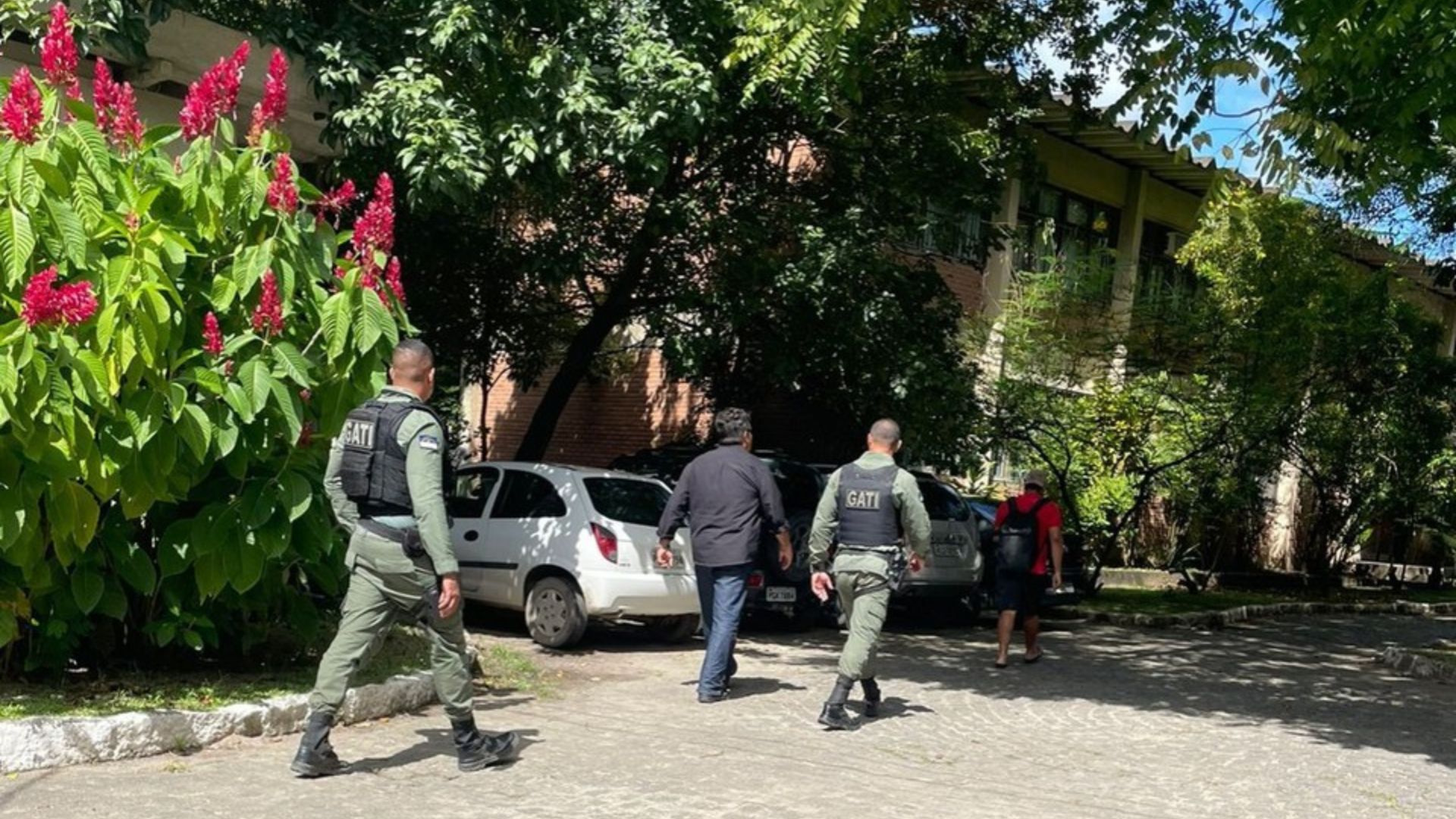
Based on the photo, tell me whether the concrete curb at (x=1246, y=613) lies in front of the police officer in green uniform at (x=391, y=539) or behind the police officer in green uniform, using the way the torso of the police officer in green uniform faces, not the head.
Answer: in front

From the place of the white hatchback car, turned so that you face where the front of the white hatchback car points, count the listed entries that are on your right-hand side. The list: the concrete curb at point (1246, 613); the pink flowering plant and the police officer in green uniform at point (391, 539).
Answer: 1

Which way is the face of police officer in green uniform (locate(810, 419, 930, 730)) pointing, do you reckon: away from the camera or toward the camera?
away from the camera

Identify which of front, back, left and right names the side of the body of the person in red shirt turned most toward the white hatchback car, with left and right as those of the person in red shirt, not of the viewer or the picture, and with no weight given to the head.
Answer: left

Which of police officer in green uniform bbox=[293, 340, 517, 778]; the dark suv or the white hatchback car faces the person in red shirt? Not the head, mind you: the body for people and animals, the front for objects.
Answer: the police officer in green uniform

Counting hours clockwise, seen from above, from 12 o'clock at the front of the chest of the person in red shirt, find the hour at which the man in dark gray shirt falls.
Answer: The man in dark gray shirt is roughly at 7 o'clock from the person in red shirt.

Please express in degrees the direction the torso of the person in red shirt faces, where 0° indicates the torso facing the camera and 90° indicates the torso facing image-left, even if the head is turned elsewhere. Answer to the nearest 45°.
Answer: approximately 180°

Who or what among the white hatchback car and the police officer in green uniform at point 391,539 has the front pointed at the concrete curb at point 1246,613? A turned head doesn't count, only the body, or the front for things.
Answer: the police officer in green uniform

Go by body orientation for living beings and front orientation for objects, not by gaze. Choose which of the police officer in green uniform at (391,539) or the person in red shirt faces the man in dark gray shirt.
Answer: the police officer in green uniform

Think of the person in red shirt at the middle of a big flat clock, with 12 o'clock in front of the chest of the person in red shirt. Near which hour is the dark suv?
The dark suv is roughly at 10 o'clock from the person in red shirt.

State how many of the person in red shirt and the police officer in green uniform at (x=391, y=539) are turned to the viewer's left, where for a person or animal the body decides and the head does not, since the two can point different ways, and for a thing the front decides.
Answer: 0

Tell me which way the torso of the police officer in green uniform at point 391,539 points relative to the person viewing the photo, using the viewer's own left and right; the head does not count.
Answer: facing away from the viewer and to the right of the viewer

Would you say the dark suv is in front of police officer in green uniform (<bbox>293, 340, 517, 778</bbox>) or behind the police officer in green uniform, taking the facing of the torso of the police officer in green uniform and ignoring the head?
in front

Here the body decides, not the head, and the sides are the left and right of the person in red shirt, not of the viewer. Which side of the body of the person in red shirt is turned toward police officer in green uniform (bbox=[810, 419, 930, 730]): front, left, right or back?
back

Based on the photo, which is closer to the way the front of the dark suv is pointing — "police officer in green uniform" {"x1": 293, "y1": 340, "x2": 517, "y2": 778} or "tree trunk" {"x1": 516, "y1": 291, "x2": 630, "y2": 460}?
the tree trunk

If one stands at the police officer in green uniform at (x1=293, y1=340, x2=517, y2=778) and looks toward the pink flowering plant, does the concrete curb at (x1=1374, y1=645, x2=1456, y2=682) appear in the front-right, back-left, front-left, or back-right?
back-right

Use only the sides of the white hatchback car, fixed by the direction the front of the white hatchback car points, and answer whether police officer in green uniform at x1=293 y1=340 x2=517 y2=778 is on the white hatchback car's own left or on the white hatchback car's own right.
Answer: on the white hatchback car's own left

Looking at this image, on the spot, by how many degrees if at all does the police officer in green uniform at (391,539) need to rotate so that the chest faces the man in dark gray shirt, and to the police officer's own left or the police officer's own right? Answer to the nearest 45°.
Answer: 0° — they already face them

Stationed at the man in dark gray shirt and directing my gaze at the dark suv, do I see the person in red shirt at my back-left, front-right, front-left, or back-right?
front-right

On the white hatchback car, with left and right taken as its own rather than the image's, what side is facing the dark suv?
right

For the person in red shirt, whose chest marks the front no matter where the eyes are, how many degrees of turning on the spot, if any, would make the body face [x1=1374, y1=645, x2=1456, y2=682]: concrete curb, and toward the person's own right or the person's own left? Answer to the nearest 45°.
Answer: approximately 45° to the person's own right
